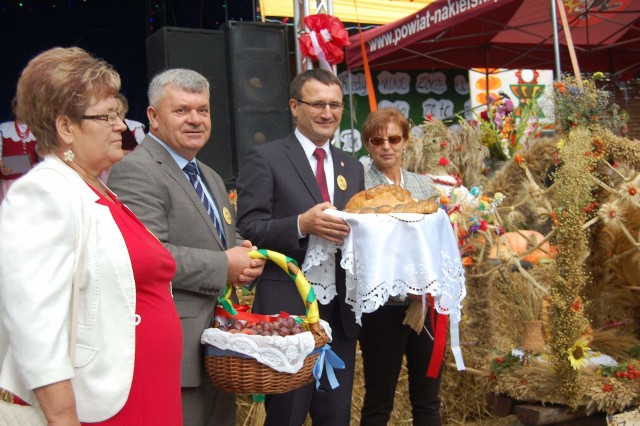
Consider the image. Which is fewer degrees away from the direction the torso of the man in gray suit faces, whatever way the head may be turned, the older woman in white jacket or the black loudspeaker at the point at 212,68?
the older woman in white jacket

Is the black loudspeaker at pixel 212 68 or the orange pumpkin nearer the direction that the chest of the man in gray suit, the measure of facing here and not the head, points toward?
the orange pumpkin

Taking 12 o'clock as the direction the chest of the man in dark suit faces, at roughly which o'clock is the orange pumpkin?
The orange pumpkin is roughly at 9 o'clock from the man in dark suit.

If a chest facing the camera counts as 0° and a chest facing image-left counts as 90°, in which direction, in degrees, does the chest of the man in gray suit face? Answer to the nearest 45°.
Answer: approximately 315°

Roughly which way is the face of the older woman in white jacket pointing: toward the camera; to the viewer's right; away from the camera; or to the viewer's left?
to the viewer's right

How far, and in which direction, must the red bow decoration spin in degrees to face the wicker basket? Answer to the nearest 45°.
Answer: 0° — it already faces it

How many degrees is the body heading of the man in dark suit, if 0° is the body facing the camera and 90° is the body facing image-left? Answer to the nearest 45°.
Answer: approximately 315°

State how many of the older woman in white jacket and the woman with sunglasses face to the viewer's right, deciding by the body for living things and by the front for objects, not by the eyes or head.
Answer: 1

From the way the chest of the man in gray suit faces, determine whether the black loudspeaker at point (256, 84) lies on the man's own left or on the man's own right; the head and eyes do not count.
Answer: on the man's own left

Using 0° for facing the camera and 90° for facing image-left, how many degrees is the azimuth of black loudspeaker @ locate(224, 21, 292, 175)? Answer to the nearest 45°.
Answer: approximately 315°

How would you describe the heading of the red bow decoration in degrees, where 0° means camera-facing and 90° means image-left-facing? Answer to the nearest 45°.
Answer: approximately 0°
